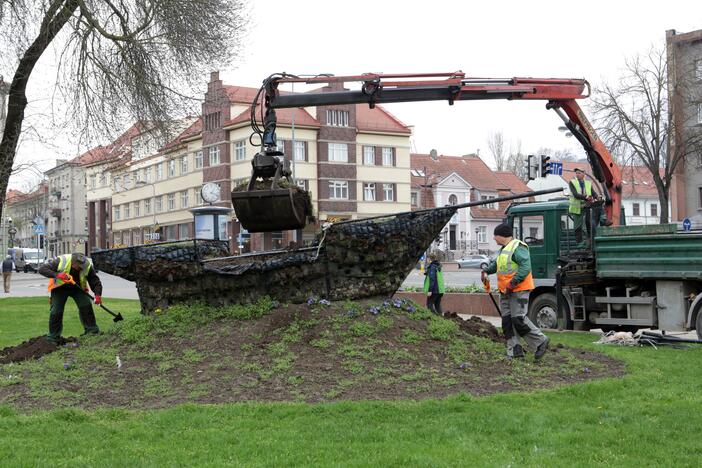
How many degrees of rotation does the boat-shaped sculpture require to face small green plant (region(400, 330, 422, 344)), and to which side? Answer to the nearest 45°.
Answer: approximately 45° to its right

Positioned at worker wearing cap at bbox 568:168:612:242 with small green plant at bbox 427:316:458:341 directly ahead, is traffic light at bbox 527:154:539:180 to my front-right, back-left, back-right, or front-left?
back-right

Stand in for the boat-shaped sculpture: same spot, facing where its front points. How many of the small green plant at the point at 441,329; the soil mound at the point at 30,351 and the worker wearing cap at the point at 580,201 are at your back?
1

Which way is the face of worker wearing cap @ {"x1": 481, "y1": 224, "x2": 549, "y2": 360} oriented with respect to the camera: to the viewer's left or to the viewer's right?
to the viewer's left

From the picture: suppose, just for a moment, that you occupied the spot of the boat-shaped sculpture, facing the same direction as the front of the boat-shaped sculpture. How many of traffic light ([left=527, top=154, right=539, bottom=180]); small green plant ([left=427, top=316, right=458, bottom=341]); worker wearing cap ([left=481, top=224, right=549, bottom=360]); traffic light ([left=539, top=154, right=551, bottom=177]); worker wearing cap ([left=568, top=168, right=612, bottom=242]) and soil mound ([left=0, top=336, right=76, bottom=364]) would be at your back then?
1

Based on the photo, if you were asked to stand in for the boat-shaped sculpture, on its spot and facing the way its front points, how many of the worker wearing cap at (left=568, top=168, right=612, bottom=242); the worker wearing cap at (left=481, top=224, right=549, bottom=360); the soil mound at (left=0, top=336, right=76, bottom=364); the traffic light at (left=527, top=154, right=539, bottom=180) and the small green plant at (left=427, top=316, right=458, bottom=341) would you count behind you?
1

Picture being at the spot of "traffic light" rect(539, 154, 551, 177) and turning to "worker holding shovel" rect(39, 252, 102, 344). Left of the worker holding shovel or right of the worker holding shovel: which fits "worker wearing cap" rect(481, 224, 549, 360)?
left

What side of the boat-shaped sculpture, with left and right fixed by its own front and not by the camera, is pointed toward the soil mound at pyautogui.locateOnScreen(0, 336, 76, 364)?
back

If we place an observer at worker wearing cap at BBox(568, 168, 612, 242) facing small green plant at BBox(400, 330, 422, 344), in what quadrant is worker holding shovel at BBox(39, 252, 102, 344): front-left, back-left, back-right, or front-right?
front-right

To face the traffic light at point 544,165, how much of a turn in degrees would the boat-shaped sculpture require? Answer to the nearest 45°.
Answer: approximately 45° to its left

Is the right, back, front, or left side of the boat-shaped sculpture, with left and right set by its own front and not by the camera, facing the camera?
right

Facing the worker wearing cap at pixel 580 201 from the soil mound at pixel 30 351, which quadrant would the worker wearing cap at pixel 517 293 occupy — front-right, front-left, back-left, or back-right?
front-right

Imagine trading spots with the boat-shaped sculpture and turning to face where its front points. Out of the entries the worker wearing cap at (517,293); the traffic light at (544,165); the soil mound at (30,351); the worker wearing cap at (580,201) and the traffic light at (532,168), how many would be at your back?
1

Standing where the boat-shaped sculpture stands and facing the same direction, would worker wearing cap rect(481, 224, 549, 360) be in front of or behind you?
in front

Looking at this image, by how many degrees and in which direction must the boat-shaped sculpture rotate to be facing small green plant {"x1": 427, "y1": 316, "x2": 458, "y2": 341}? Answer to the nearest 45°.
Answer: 0° — it already faces it
